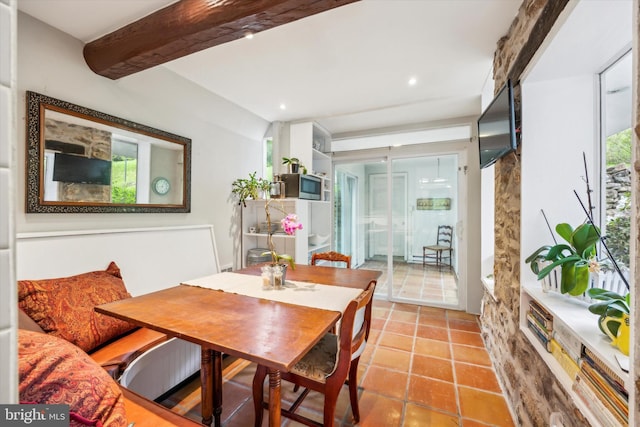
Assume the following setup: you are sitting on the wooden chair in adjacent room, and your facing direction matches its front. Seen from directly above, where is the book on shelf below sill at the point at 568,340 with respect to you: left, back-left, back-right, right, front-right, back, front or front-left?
front-left

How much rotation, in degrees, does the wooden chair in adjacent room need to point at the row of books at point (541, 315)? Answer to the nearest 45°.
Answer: approximately 45° to its left

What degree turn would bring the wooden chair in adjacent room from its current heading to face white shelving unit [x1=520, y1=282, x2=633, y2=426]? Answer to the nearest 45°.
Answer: approximately 45° to its left

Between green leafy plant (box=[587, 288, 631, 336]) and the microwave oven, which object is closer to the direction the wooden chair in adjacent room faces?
the microwave oven

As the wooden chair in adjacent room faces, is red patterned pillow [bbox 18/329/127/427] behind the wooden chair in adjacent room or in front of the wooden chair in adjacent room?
in front

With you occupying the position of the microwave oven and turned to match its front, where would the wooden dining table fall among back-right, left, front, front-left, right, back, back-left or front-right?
front-right

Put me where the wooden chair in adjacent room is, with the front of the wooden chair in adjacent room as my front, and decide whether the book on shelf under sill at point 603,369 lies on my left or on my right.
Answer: on my left

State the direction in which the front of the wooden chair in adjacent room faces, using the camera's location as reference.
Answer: facing the viewer and to the left of the viewer

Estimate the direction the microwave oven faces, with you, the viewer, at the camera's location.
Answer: facing the viewer and to the right of the viewer

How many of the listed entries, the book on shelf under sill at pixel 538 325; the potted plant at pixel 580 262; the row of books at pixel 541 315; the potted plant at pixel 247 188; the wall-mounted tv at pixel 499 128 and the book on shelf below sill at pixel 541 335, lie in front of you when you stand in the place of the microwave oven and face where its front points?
5

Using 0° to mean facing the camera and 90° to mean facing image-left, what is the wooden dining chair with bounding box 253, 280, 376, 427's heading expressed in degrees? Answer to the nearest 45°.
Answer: approximately 135°

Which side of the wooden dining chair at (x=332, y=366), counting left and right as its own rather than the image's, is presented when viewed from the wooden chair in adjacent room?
right

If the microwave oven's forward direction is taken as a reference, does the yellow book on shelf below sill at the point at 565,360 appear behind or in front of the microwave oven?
in front

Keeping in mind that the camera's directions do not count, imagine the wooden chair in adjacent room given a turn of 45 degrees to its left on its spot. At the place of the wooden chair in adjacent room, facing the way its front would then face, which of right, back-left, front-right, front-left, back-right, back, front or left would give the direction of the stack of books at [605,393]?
front

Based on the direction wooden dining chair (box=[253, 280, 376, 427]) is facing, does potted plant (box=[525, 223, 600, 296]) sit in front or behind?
behind
